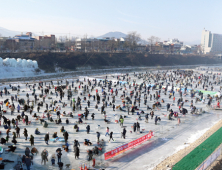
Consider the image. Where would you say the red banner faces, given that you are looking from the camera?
facing the viewer and to the right of the viewer
